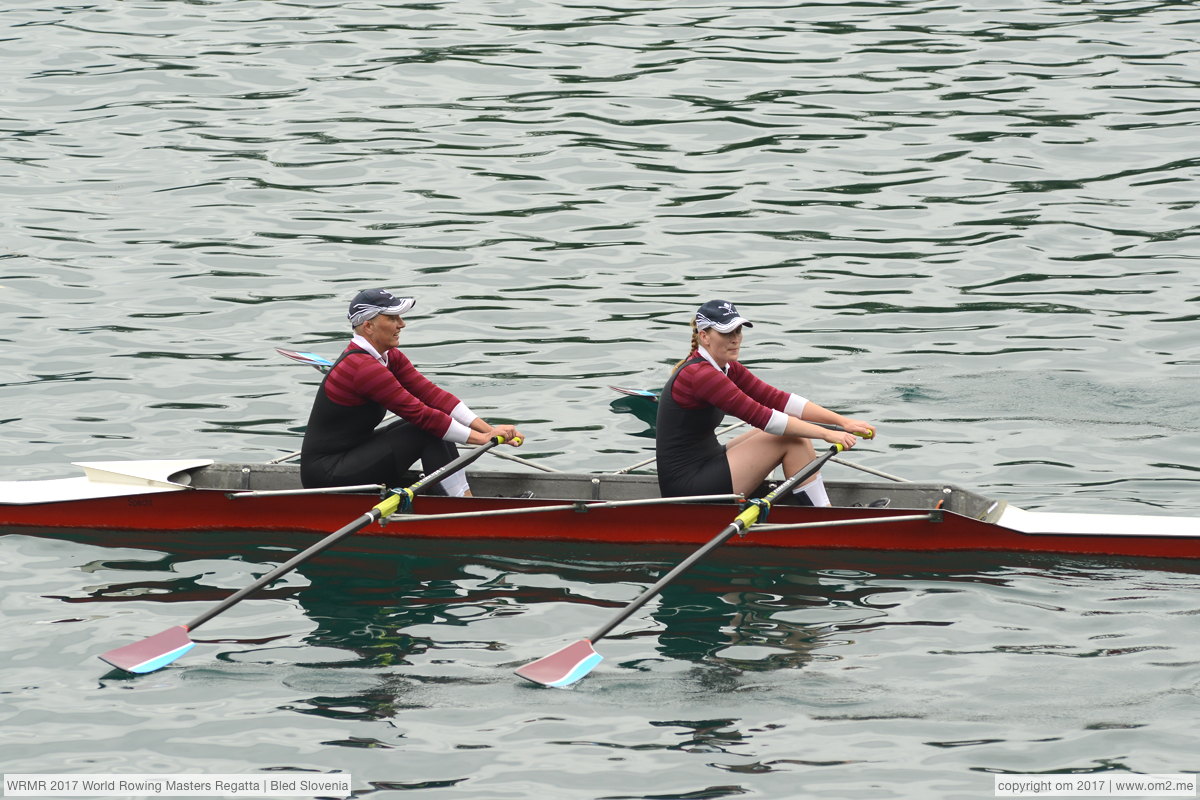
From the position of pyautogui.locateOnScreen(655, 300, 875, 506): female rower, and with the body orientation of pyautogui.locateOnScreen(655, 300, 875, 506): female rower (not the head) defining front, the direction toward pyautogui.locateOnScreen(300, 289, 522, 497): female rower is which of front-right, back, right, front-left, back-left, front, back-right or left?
back

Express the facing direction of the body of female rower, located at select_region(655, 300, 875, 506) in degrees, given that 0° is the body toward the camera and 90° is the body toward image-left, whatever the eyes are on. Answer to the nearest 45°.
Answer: approximately 270°

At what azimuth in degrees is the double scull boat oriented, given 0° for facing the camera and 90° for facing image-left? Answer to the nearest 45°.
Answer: approximately 90°

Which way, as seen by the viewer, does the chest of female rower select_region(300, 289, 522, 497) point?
to the viewer's right
